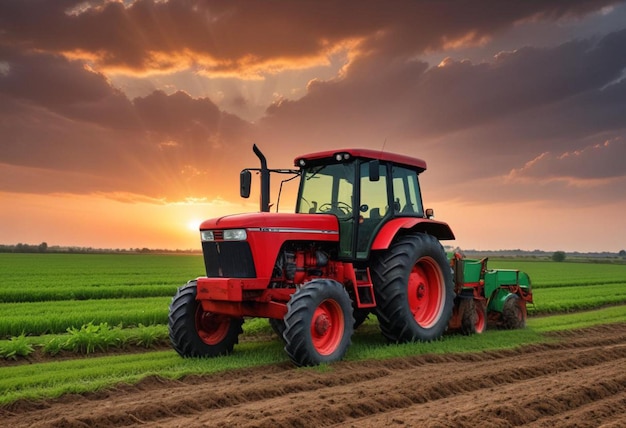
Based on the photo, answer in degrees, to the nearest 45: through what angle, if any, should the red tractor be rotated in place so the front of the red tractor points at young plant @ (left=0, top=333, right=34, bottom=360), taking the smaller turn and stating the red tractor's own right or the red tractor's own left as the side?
approximately 45° to the red tractor's own right

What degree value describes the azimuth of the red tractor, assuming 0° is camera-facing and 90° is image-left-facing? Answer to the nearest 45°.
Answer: approximately 45°
